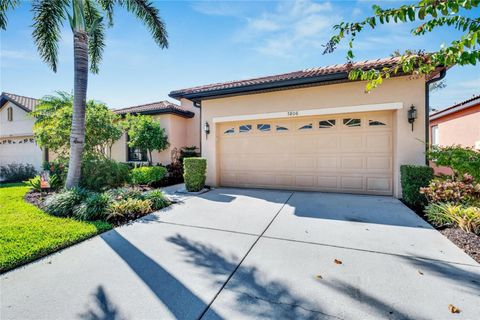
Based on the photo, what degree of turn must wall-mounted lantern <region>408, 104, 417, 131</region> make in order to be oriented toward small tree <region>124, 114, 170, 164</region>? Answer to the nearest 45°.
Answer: approximately 90° to its right

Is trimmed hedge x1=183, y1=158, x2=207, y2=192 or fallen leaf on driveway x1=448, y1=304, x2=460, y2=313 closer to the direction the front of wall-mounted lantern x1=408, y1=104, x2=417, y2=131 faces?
the fallen leaf on driveway

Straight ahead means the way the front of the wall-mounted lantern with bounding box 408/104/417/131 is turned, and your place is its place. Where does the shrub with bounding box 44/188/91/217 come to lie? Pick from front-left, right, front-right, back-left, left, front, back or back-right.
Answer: front-right

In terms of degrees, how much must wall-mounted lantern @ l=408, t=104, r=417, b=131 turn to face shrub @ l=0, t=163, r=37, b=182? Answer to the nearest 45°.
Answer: approximately 90° to its right

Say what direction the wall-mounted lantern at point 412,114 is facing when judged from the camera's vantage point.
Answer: facing the viewer

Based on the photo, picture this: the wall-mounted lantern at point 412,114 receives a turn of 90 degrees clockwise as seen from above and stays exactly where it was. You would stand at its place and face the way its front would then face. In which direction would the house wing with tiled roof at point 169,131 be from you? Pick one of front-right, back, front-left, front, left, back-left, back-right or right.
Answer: front

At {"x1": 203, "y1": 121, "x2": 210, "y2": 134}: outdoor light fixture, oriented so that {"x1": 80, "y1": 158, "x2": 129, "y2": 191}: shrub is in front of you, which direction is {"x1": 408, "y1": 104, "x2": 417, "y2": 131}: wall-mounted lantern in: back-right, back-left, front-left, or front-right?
back-left

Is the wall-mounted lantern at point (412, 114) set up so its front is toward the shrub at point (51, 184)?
no

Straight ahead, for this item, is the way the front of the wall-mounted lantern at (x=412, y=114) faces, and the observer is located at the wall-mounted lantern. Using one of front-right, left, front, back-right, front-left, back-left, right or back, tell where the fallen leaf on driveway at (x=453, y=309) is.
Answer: front

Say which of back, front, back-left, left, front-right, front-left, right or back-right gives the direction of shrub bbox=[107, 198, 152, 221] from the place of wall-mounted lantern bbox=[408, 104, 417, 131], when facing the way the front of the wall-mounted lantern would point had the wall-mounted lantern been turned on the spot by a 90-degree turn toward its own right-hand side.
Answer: front-left

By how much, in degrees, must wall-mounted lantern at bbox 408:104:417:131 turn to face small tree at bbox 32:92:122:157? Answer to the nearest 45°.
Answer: approximately 45° to its right
